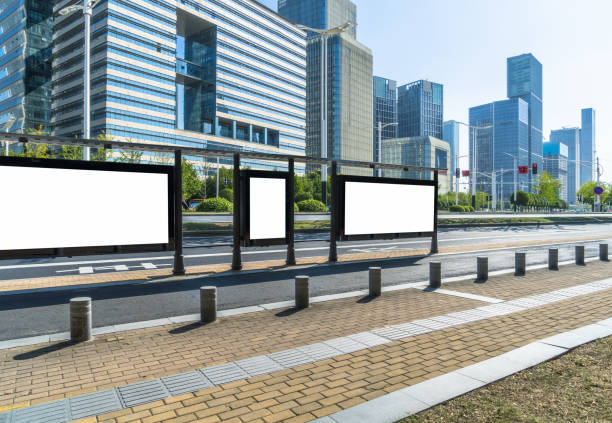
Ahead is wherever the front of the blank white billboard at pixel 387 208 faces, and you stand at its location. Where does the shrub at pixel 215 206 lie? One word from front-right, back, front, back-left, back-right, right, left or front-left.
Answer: back

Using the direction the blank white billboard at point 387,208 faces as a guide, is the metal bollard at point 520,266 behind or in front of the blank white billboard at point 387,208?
in front

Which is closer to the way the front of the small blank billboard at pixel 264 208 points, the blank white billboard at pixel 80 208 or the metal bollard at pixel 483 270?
the metal bollard

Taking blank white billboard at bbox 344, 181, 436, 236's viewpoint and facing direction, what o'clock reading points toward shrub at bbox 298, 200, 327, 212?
The shrub is roughly at 7 o'clock from the blank white billboard.

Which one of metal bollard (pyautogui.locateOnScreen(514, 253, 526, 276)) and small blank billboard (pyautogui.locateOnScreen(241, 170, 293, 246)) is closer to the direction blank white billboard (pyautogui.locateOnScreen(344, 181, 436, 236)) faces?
the metal bollard

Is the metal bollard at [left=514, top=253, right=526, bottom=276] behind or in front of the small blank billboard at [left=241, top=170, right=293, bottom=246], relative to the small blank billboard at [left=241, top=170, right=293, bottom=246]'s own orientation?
in front

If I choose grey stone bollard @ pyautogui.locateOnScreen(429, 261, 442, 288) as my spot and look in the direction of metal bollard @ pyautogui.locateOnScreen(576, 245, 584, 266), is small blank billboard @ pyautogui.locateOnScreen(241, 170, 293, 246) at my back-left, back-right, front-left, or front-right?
back-left

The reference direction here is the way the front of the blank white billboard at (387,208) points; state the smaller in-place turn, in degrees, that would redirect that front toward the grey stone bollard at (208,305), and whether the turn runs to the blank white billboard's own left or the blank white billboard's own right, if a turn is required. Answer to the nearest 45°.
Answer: approximately 45° to the blank white billboard's own right

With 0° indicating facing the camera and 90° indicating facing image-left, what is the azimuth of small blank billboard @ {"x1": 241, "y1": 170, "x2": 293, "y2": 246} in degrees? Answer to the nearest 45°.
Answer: approximately 315°

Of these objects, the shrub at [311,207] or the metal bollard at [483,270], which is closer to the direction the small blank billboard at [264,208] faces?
the metal bollard

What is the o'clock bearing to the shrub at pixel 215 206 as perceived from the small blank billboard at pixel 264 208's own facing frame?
The shrub is roughly at 7 o'clock from the small blank billboard.

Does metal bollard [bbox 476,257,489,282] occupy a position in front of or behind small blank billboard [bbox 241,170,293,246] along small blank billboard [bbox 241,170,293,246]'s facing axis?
in front

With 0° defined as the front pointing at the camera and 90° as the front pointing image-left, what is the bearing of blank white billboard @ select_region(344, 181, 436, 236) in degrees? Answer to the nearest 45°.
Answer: approximately 315°
